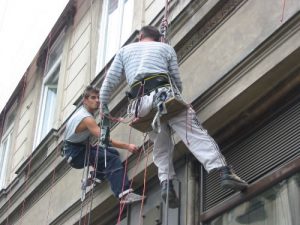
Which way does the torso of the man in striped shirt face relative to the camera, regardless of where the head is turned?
away from the camera

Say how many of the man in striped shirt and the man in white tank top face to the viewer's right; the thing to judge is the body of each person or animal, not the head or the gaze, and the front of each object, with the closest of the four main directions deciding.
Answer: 1

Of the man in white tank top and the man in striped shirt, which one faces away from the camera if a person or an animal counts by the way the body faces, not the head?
the man in striped shirt

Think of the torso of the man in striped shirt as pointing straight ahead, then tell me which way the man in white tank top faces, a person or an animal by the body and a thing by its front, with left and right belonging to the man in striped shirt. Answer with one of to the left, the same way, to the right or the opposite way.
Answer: to the right

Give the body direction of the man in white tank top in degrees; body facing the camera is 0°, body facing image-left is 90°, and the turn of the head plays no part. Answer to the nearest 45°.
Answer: approximately 270°

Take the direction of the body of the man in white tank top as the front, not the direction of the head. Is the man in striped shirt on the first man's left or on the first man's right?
on the first man's right

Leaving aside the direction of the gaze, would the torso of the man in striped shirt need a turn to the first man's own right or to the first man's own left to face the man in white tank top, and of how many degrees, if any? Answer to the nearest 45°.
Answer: approximately 45° to the first man's own left
